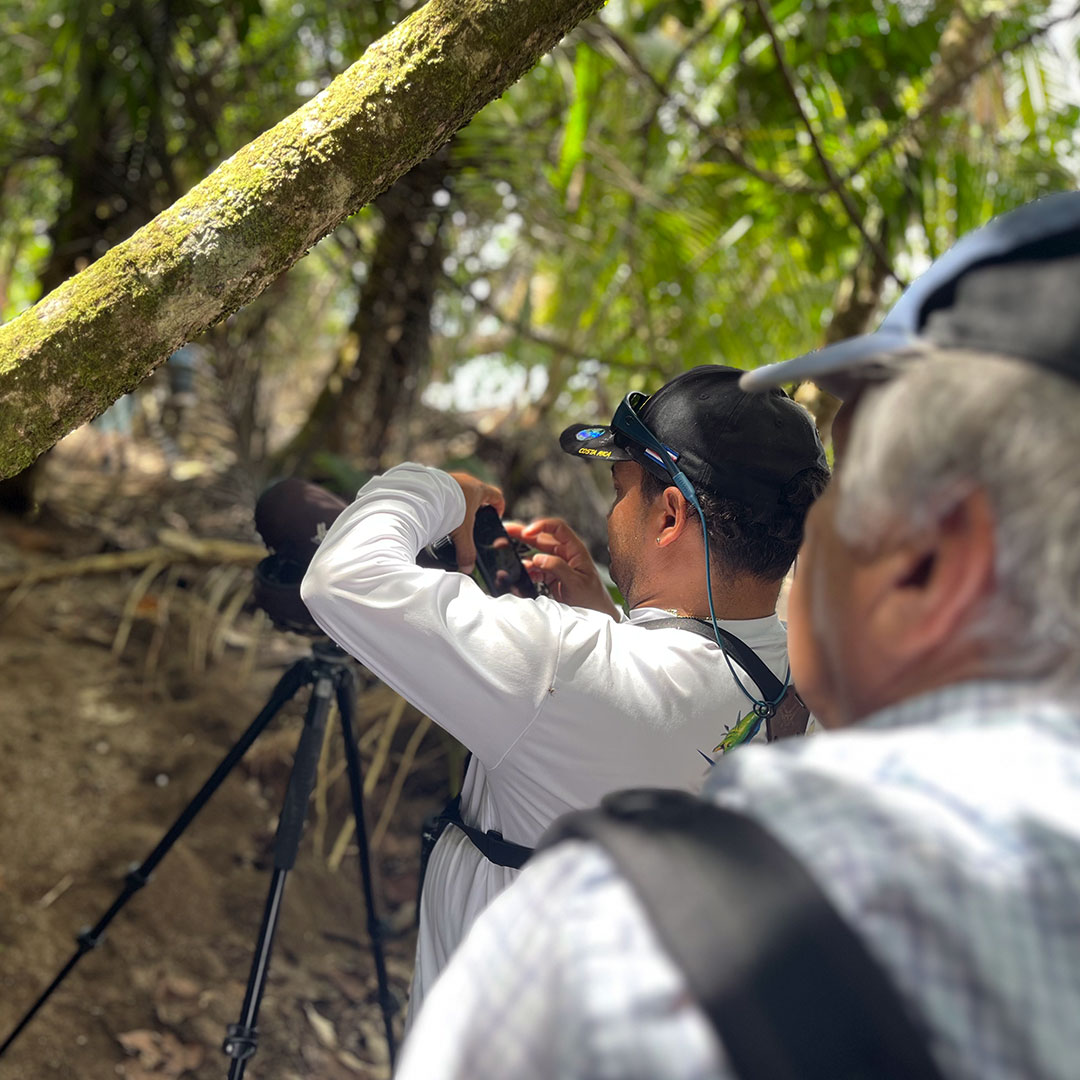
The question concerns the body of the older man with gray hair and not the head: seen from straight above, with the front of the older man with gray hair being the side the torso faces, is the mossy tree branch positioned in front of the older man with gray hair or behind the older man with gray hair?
in front

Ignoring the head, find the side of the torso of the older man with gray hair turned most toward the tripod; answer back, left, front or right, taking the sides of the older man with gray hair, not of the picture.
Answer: front

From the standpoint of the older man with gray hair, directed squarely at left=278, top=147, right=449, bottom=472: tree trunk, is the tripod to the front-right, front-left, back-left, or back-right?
front-left

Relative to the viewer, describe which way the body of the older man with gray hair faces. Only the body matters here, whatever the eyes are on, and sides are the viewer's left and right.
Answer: facing away from the viewer and to the left of the viewer

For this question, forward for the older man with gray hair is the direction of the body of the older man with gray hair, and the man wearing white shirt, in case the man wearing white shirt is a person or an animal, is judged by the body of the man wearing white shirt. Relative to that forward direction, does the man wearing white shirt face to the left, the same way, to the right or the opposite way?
the same way

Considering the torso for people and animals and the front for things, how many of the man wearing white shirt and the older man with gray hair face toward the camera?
0

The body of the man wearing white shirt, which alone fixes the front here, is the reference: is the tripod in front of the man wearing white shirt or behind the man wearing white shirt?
in front

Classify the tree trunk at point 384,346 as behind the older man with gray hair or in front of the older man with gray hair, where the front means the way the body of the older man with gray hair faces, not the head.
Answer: in front

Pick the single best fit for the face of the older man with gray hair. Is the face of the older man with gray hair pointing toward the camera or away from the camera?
away from the camera

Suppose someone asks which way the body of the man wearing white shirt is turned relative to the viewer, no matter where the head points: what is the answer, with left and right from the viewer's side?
facing away from the viewer and to the left of the viewer

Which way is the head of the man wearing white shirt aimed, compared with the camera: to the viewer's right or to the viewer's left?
to the viewer's left

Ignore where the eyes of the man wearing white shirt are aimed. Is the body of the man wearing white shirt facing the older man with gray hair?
no

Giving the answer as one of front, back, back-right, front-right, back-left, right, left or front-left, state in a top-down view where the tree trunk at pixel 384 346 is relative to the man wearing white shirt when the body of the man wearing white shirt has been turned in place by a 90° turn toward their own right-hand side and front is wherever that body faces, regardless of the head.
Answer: front-left
